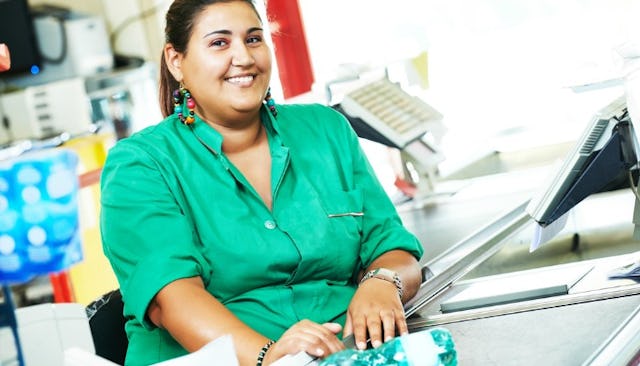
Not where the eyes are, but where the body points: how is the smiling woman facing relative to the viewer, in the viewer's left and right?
facing the viewer and to the right of the viewer

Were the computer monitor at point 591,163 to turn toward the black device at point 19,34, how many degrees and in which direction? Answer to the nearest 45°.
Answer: approximately 45° to its right

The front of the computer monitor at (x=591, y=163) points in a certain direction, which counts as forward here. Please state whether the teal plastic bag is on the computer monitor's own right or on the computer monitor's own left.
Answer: on the computer monitor's own left

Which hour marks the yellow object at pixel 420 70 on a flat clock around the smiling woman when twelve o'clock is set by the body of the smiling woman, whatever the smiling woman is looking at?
The yellow object is roughly at 8 o'clock from the smiling woman.

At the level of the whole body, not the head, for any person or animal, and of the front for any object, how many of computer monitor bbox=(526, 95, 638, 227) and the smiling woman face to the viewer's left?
1

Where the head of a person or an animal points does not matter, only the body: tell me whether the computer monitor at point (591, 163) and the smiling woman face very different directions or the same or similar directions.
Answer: very different directions

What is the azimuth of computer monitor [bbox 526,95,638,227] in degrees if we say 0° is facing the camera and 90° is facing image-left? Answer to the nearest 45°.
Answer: approximately 90°

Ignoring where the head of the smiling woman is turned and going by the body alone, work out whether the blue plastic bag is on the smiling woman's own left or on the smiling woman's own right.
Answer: on the smiling woman's own right

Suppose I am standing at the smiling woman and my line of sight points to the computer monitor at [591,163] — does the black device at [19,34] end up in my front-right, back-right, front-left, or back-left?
back-left

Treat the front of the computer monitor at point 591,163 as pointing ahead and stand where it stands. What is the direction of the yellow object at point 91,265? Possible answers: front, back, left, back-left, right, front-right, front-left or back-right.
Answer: front-right
